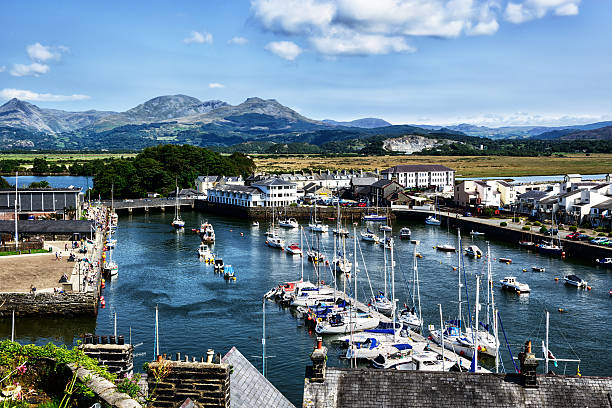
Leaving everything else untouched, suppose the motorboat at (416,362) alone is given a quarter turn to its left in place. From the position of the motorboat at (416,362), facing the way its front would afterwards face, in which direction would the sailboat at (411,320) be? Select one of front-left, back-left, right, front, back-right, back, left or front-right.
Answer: front

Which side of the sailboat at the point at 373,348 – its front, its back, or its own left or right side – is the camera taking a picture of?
right

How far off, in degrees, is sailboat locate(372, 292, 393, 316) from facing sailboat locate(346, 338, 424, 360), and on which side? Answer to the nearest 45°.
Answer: approximately 45° to its right

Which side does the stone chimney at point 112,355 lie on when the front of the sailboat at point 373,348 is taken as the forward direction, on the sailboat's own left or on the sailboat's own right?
on the sailboat's own right
